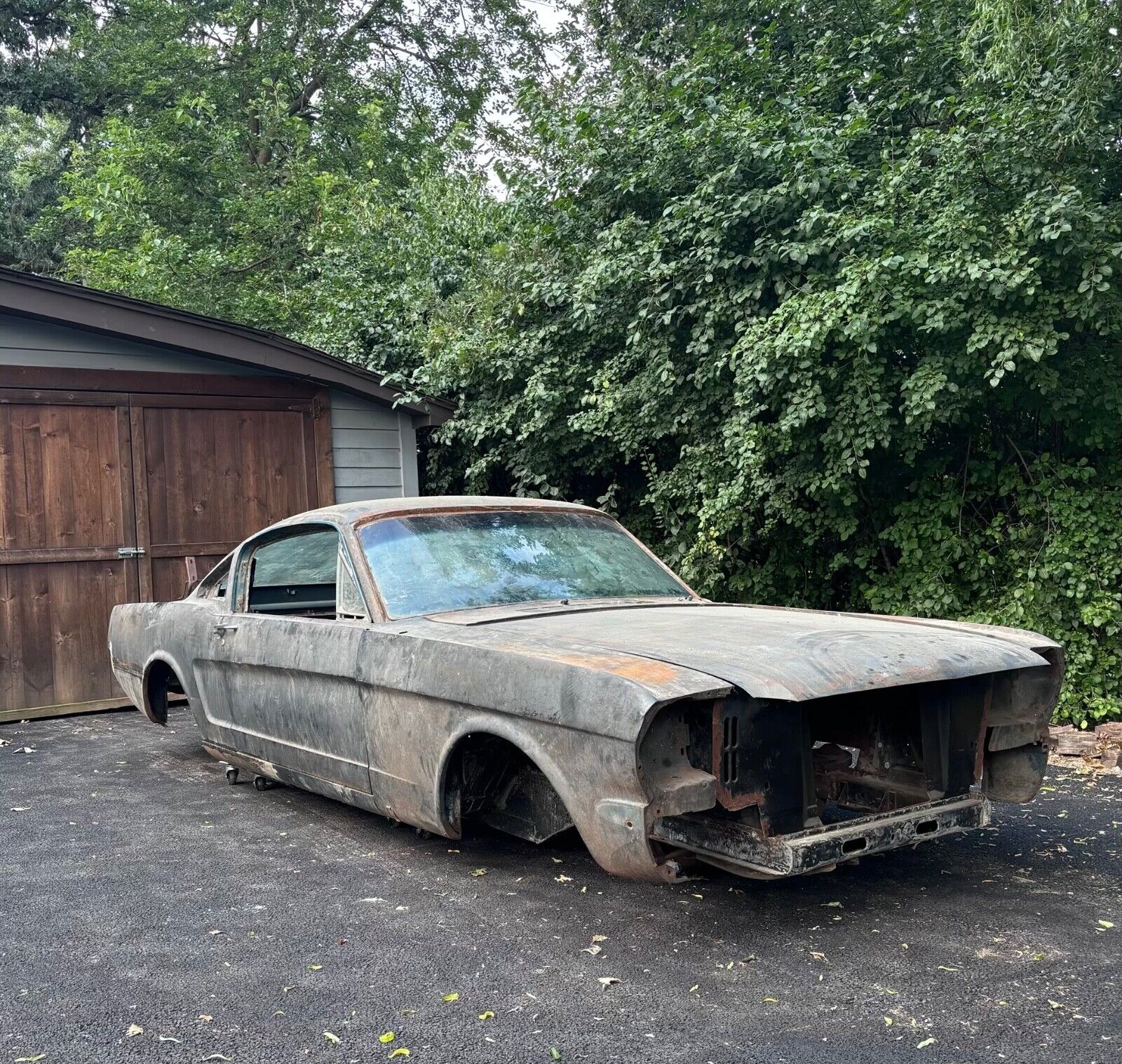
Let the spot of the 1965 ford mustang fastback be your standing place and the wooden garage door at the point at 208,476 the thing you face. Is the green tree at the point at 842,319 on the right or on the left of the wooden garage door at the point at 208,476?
right

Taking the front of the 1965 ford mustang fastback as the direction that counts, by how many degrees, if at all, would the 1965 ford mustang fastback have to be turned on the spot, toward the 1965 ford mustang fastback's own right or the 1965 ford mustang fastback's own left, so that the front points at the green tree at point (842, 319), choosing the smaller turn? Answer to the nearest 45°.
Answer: approximately 90° to the 1965 ford mustang fastback's own left

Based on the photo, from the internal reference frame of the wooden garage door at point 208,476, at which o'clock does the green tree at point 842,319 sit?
The green tree is roughly at 10 o'clock from the wooden garage door.

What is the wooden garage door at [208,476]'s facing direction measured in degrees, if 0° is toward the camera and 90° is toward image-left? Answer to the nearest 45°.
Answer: approximately 0°

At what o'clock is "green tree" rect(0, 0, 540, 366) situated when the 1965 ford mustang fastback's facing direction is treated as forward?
The green tree is roughly at 7 o'clock from the 1965 ford mustang fastback.

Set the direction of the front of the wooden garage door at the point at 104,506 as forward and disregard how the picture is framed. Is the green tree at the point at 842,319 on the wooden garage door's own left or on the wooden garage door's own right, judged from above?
on the wooden garage door's own left

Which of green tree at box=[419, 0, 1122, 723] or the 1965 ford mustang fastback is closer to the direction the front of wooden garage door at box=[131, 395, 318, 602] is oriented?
the 1965 ford mustang fastback

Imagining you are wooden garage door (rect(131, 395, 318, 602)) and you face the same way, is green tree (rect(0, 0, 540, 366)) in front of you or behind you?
behind

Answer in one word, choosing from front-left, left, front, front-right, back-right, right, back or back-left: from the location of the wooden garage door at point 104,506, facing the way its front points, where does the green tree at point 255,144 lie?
back

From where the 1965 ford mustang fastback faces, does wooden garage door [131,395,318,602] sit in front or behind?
behind

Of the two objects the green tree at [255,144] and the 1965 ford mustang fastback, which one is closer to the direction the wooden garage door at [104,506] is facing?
the 1965 ford mustang fastback
